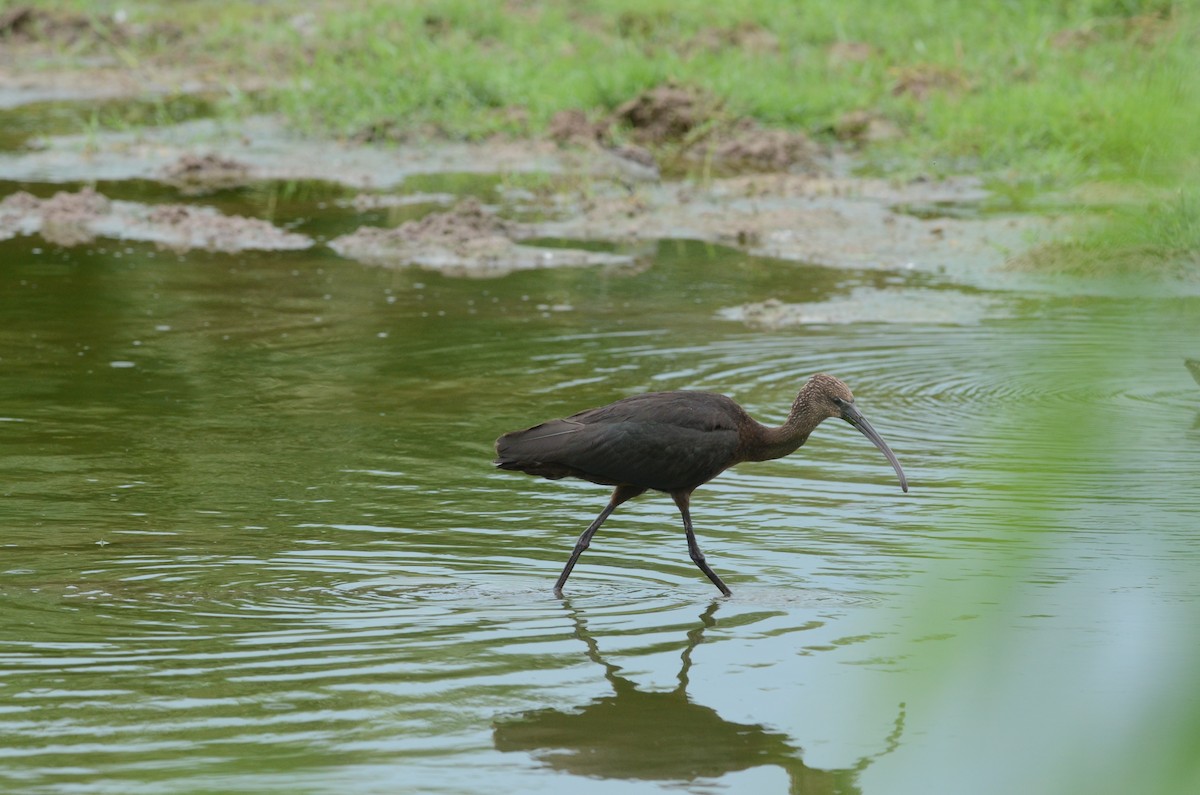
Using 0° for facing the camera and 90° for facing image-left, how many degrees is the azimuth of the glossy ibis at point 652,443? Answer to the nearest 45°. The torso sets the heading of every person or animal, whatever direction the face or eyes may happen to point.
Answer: approximately 270°
